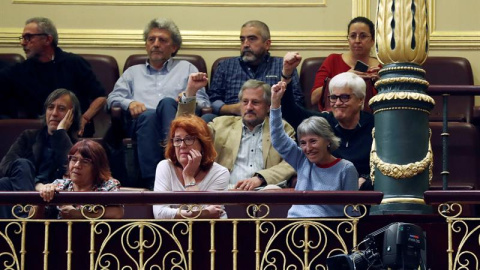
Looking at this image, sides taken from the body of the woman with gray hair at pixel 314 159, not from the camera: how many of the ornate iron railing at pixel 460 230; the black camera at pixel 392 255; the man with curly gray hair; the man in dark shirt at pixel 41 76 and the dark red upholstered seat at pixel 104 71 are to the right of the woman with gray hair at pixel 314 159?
3

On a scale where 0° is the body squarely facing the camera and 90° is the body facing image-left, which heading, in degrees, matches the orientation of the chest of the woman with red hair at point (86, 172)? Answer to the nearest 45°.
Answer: approximately 45°

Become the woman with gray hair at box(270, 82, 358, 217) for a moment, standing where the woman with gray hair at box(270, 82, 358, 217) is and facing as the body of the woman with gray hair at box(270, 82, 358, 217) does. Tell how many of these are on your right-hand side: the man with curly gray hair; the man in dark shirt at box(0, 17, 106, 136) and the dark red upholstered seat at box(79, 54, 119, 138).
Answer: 3

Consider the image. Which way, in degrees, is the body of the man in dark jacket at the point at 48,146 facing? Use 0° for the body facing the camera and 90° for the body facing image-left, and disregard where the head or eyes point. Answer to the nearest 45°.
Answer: approximately 45°

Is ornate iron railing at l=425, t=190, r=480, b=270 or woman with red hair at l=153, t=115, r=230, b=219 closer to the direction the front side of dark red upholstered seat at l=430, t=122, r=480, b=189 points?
the ornate iron railing

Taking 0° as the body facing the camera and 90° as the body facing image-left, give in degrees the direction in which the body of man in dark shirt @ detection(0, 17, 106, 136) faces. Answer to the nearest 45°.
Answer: approximately 45°

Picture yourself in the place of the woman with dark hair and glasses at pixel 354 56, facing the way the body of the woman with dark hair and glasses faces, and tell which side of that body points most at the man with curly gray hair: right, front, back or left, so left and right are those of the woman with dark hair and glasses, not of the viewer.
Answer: right

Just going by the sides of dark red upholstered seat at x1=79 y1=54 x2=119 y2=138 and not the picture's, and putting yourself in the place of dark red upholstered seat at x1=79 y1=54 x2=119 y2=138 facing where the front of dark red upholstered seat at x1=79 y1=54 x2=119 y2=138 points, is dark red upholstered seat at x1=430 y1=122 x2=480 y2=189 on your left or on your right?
on your left

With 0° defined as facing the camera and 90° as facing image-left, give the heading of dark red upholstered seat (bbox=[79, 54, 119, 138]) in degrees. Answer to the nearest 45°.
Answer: approximately 0°
